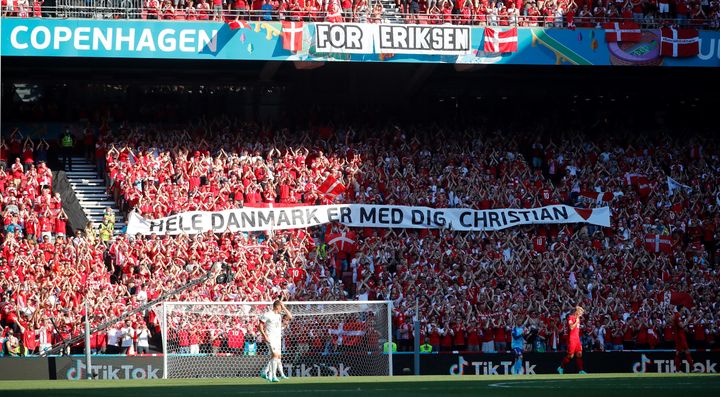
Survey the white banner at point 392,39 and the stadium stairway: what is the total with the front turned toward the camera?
2

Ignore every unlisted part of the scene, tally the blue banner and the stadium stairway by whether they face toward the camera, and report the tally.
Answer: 2

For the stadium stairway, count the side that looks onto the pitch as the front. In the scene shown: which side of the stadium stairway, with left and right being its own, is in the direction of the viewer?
front

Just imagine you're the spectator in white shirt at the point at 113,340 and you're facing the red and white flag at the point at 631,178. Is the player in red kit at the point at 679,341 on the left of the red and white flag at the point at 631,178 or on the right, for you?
right

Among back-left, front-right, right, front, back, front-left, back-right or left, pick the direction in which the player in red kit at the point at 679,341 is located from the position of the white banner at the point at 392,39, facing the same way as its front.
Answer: front-left

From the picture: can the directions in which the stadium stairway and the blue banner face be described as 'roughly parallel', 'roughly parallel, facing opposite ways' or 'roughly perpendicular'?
roughly parallel

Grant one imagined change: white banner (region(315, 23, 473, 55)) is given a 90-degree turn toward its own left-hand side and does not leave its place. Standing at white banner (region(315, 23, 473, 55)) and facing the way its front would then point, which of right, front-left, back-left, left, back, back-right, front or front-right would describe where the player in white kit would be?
right

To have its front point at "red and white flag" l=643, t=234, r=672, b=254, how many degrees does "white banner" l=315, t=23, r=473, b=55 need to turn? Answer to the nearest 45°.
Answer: approximately 90° to its left

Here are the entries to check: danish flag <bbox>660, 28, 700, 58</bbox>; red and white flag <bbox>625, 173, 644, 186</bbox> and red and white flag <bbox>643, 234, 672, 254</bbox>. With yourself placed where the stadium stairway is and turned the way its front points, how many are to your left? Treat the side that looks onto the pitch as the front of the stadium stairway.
3

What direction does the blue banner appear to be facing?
toward the camera

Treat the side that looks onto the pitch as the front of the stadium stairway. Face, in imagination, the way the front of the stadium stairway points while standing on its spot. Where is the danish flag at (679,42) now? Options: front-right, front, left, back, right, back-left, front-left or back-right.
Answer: left

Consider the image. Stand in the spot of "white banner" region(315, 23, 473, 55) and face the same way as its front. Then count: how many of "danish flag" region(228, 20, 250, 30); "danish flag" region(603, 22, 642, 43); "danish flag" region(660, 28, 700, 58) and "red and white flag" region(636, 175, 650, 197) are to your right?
1

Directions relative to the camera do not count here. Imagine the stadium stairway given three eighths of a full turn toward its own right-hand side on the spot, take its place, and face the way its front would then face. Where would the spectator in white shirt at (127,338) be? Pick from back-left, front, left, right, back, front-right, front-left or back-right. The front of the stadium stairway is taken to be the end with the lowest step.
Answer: back-left
